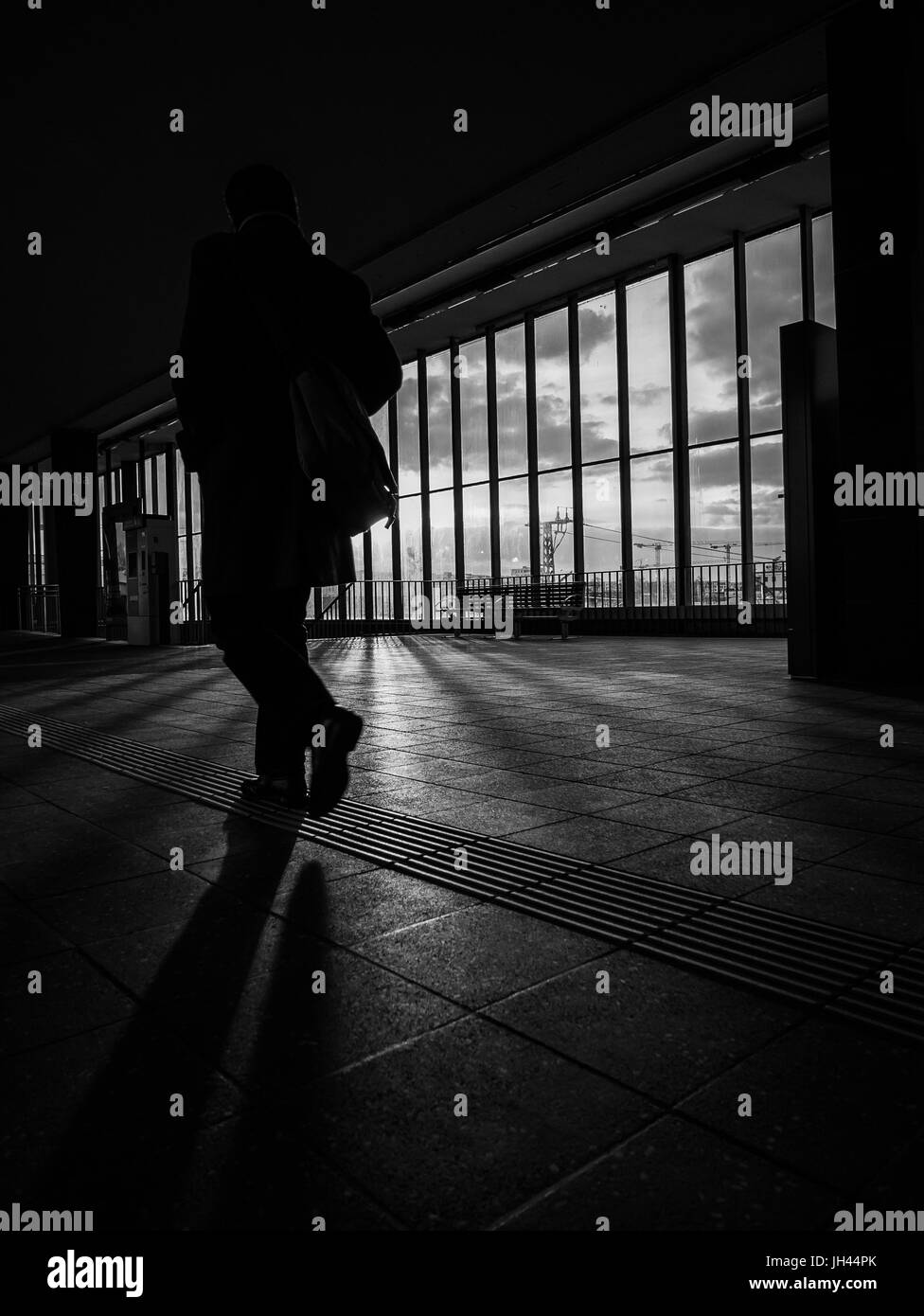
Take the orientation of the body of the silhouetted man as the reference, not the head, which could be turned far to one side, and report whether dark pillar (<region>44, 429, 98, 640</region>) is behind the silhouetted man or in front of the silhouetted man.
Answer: in front

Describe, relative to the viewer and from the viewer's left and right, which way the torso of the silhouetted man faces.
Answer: facing away from the viewer and to the left of the viewer

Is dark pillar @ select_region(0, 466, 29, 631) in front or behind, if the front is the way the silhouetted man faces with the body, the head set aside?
in front

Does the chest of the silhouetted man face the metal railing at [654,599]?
no

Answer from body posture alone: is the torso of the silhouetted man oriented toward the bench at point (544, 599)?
no
